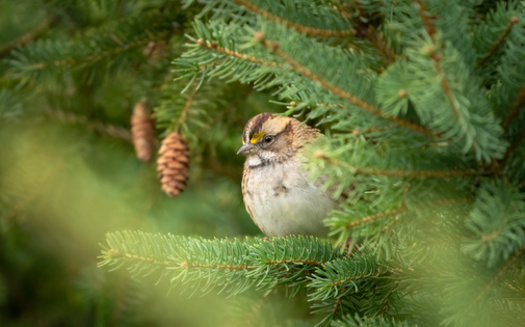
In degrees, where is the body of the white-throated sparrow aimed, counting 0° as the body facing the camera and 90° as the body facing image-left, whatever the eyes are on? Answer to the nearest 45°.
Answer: approximately 45°
